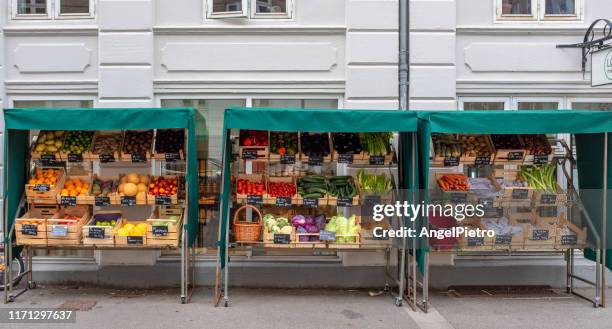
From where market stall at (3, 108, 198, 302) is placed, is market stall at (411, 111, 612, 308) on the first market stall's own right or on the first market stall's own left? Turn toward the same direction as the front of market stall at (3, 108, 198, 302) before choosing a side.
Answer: on the first market stall's own left

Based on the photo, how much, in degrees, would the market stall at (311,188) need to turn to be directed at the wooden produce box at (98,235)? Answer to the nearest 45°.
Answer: approximately 90° to its right

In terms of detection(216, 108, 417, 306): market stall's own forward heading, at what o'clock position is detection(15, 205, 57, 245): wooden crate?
The wooden crate is roughly at 3 o'clock from the market stall.

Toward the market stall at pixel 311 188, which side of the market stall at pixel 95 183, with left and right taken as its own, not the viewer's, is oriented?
left

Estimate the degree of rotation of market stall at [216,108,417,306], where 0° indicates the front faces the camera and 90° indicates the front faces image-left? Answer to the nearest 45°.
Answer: approximately 0°

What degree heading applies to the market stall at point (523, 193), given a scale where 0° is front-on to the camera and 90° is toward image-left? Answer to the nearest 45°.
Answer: approximately 0°

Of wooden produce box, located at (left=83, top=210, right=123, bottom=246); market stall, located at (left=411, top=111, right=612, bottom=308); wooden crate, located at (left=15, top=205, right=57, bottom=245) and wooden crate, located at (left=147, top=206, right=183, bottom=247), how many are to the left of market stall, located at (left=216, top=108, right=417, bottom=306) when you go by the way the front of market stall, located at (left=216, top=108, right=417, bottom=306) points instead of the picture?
1

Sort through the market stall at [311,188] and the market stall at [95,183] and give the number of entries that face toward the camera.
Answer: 2

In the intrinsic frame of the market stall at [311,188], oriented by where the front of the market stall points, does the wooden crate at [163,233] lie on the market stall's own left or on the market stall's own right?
on the market stall's own right

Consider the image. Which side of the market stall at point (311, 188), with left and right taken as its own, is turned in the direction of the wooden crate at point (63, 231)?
right

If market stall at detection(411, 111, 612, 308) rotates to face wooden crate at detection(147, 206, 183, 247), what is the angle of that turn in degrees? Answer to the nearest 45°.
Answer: approximately 45° to its right
